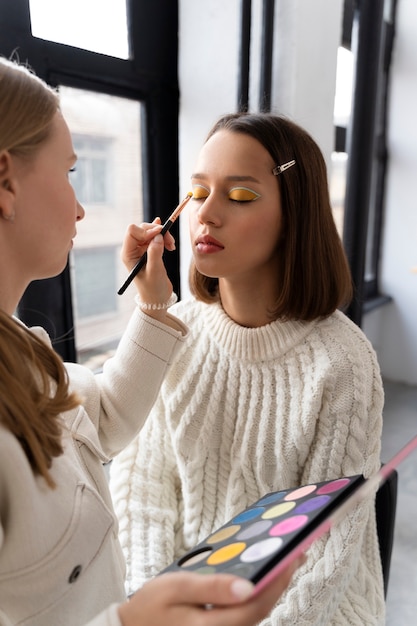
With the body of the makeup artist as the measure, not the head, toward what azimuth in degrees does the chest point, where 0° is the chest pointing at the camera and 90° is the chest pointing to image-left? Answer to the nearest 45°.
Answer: approximately 270°

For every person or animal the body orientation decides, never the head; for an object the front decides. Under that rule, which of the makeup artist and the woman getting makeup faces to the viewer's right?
the makeup artist

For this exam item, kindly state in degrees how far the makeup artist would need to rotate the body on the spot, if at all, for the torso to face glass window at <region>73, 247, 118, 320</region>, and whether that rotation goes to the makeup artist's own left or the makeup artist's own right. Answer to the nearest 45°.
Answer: approximately 90° to the makeup artist's own left

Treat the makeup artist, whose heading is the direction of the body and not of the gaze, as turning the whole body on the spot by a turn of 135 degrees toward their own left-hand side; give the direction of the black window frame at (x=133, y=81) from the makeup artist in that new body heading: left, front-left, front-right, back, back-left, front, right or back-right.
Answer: front-right

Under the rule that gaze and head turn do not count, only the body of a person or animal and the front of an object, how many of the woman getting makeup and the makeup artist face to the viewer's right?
1

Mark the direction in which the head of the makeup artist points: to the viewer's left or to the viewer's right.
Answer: to the viewer's right

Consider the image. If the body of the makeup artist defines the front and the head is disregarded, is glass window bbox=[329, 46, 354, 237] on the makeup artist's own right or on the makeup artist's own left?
on the makeup artist's own left

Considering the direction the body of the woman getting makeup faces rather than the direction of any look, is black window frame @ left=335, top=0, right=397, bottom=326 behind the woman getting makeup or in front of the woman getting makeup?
behind

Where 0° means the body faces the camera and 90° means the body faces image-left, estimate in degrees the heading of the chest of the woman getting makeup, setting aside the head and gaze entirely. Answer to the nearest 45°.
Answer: approximately 45°
